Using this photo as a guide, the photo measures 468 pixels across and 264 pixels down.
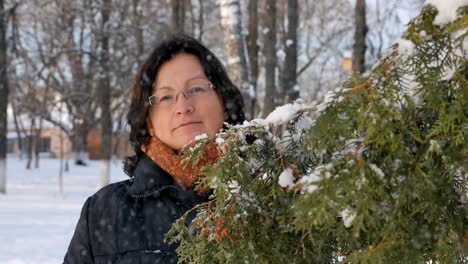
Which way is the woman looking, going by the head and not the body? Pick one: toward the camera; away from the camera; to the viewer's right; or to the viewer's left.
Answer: toward the camera

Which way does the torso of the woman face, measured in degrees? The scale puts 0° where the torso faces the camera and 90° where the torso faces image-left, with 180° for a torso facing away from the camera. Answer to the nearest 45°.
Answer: approximately 315°

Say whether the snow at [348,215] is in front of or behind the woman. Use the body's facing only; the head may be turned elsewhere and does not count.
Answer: in front
